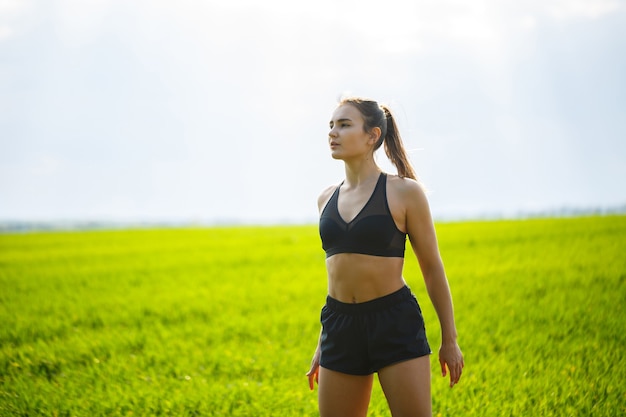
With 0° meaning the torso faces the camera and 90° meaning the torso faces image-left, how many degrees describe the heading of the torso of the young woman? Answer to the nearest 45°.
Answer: approximately 45°
